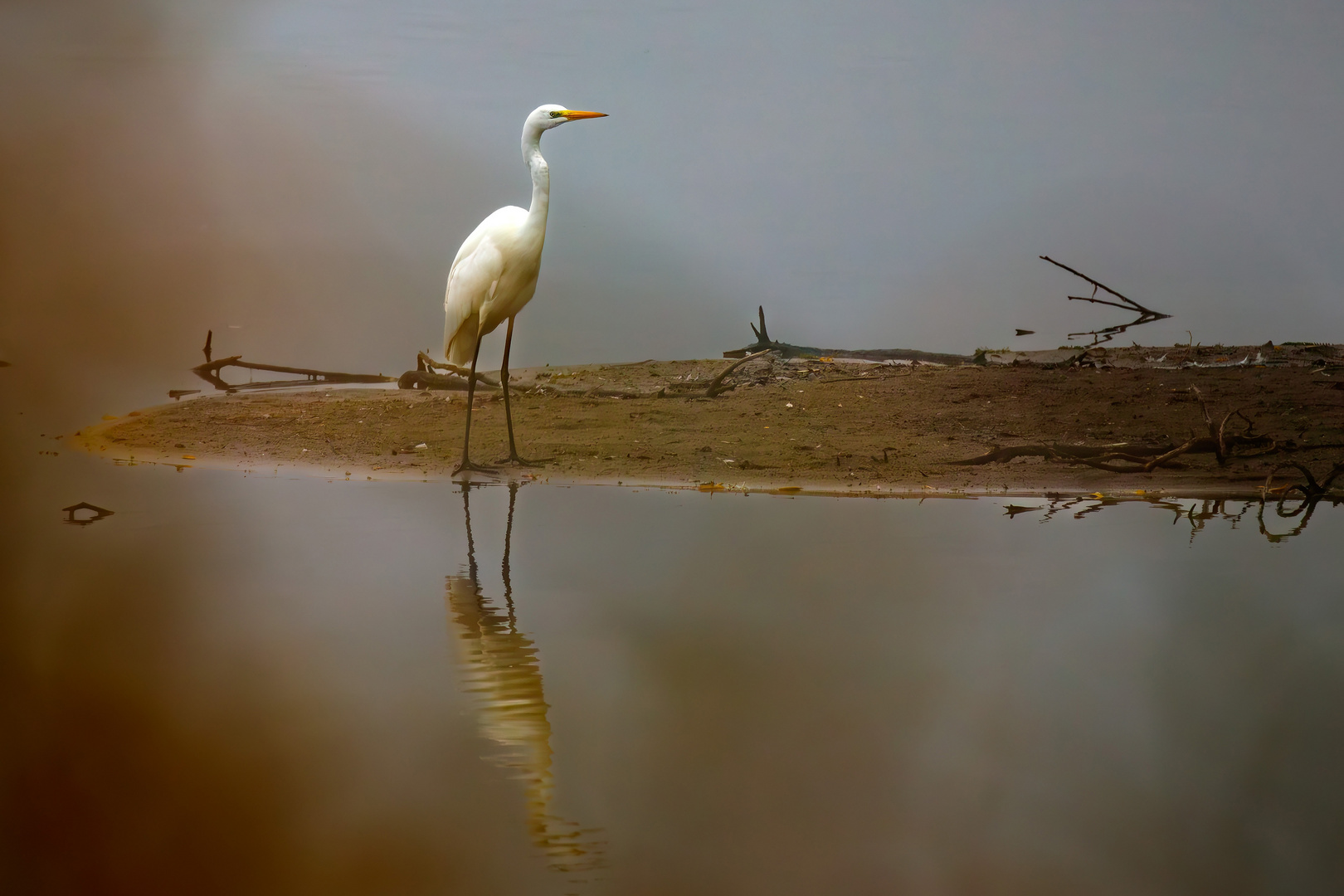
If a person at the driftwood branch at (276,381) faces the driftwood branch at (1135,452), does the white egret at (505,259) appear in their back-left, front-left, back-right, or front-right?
front-right

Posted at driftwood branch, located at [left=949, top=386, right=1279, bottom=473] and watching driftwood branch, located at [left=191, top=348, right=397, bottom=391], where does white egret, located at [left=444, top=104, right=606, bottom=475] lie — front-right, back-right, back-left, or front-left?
front-left

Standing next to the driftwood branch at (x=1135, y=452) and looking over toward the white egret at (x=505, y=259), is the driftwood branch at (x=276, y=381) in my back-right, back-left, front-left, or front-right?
front-right

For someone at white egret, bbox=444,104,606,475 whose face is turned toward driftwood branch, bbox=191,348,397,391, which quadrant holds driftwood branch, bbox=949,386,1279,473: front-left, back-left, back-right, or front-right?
back-right

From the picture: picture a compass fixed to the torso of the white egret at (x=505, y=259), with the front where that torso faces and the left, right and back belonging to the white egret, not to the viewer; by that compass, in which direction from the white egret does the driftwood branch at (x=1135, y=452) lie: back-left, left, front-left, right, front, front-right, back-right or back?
front

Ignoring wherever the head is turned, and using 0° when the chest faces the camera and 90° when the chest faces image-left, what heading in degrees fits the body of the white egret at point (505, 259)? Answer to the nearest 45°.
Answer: approximately 270°

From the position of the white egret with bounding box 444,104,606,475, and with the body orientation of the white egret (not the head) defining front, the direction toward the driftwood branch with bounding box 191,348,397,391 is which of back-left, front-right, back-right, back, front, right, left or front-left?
back-left

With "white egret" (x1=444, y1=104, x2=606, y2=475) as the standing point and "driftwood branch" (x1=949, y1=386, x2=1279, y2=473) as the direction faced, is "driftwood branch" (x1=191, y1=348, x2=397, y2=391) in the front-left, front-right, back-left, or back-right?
back-left
